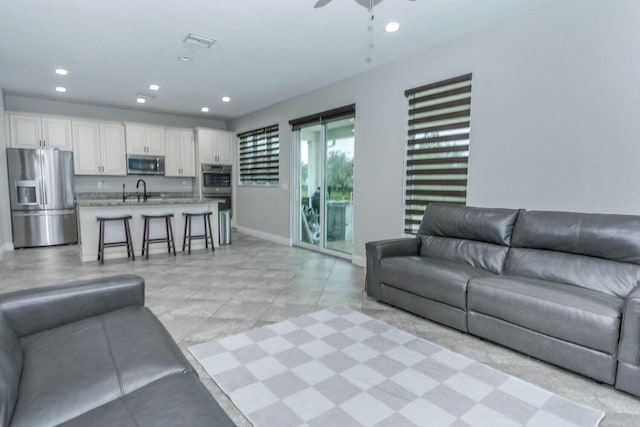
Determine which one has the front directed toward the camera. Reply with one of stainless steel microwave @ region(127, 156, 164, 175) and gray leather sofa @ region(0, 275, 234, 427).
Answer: the stainless steel microwave

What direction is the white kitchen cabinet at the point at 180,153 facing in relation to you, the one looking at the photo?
facing the viewer

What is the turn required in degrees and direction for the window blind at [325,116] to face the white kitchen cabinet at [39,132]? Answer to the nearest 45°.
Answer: approximately 45° to its right

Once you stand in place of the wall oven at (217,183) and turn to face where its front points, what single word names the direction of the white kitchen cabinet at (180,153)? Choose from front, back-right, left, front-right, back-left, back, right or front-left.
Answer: right

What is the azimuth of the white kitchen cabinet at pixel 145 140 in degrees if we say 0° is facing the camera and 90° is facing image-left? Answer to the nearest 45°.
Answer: approximately 0°

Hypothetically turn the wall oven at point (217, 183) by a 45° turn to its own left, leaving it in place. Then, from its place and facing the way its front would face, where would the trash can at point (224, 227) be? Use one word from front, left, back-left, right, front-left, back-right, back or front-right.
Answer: front-right

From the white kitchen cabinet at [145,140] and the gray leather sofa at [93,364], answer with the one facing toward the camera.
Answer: the white kitchen cabinet

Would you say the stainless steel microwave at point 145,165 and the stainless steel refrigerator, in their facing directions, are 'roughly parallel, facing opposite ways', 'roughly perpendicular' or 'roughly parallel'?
roughly parallel

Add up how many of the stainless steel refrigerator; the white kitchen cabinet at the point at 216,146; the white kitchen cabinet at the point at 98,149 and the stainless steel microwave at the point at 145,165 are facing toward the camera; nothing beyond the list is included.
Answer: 4

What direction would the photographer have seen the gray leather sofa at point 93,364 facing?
facing to the right of the viewer

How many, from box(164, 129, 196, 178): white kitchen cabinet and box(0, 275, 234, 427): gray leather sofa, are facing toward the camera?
1

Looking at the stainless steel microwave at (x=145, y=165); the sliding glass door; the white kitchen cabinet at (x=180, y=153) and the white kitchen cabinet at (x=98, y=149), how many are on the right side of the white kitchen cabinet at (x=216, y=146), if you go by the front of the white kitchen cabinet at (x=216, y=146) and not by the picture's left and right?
3

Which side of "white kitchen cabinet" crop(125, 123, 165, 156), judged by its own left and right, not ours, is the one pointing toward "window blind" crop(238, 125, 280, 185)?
left

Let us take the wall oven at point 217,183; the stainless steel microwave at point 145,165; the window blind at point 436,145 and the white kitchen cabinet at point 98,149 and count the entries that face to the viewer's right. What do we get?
0

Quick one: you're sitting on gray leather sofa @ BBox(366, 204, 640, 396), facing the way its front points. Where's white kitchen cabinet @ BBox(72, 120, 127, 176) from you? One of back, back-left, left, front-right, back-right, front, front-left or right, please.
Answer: front-right

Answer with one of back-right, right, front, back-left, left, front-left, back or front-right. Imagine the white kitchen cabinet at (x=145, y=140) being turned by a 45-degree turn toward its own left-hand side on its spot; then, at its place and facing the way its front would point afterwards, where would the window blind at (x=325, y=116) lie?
front

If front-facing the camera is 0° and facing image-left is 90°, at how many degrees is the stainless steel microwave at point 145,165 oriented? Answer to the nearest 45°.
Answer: approximately 0°

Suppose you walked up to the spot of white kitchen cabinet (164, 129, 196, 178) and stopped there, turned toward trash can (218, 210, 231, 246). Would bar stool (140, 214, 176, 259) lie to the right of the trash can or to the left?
right
